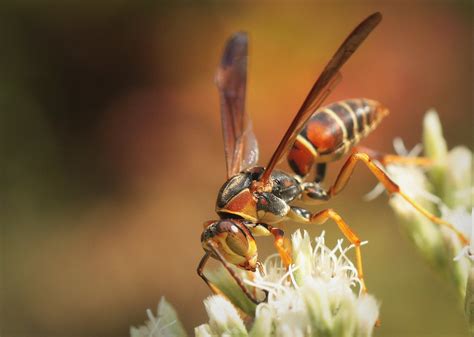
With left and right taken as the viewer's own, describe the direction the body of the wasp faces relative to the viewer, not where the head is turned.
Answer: facing the viewer and to the left of the viewer

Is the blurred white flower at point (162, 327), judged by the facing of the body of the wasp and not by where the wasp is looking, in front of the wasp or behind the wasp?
in front
